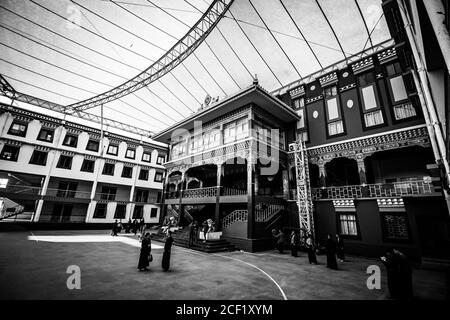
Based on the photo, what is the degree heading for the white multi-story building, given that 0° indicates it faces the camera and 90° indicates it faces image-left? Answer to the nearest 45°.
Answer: approximately 315°

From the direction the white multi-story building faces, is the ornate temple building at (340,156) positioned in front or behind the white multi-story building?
in front

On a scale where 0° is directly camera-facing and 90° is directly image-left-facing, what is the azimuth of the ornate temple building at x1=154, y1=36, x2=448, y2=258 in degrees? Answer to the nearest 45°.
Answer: approximately 45°

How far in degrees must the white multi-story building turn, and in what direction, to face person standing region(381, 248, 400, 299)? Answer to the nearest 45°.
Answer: approximately 45° to its right

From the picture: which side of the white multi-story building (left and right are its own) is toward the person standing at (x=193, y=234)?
front

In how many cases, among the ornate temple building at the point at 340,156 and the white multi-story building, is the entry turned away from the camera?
0

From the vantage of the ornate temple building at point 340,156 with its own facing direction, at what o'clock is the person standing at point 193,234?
The person standing is roughly at 1 o'clock from the ornate temple building.

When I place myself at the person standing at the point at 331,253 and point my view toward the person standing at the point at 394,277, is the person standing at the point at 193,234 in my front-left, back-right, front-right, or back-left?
back-right
